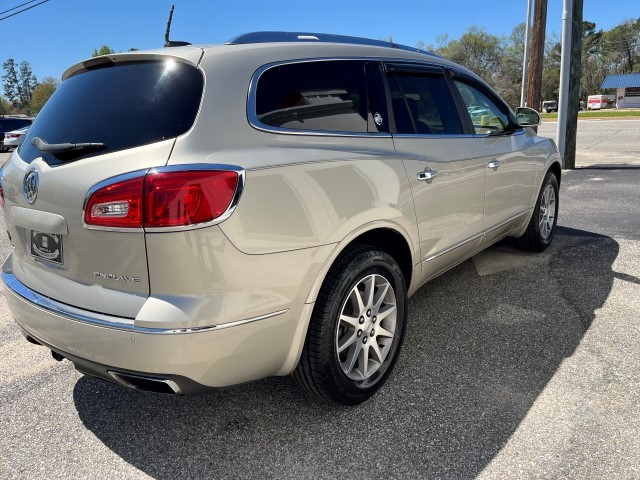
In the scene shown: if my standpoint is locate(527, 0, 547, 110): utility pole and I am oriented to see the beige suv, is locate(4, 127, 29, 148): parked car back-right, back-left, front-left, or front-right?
front-right

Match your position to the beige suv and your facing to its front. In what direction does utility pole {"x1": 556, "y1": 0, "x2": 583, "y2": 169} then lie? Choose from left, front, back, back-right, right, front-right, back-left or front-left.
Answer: front

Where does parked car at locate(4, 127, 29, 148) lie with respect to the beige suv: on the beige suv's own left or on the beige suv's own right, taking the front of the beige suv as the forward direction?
on the beige suv's own left

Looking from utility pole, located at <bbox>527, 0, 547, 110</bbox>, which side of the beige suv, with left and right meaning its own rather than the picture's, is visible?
front

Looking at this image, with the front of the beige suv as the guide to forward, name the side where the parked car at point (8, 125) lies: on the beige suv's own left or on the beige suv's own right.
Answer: on the beige suv's own left

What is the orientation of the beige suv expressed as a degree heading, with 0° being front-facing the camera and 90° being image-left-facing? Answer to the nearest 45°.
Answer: approximately 225°
